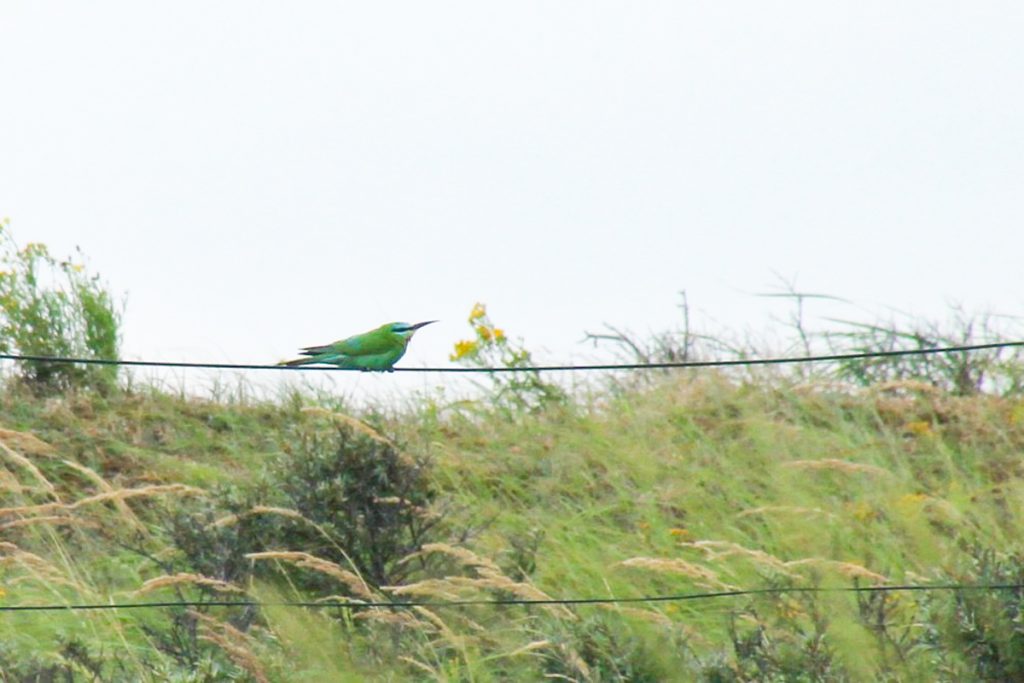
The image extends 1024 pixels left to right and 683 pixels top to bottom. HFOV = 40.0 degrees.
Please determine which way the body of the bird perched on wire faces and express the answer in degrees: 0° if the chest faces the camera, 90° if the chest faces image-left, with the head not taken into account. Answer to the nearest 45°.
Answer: approximately 270°
